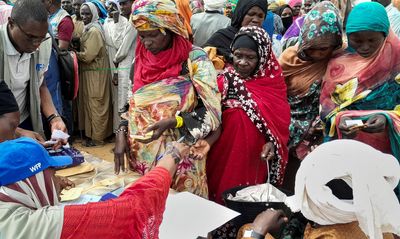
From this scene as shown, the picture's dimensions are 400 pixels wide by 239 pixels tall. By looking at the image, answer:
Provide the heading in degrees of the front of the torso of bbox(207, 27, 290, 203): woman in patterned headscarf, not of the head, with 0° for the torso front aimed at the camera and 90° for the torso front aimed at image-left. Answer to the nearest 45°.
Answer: approximately 45°

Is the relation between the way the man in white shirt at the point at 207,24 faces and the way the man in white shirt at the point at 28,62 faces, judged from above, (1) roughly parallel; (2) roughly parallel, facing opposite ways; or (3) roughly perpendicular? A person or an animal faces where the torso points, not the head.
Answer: roughly perpendicular

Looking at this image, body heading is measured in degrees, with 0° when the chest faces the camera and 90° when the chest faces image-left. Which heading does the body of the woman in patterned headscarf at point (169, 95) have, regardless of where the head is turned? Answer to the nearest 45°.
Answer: approximately 45°

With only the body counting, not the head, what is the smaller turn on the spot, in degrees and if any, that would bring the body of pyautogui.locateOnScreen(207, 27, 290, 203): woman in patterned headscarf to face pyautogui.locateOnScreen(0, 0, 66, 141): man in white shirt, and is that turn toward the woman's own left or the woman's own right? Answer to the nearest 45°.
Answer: approximately 45° to the woman's own right

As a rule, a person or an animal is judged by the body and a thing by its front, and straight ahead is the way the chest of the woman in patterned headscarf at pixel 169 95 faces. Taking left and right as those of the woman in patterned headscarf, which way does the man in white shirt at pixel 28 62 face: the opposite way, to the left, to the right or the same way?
to the left

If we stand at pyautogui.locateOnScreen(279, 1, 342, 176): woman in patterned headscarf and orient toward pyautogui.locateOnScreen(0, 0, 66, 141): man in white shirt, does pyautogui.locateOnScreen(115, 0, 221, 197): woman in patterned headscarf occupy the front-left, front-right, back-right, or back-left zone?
front-left

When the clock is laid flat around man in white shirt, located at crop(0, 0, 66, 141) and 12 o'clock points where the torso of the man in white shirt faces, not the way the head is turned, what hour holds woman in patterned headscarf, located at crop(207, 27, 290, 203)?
The woman in patterned headscarf is roughly at 11 o'clock from the man in white shirt.

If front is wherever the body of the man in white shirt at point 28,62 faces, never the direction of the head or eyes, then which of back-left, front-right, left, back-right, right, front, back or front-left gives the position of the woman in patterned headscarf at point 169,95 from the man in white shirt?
front

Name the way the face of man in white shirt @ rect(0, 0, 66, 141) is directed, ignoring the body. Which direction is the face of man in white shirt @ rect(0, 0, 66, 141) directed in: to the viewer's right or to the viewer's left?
to the viewer's right

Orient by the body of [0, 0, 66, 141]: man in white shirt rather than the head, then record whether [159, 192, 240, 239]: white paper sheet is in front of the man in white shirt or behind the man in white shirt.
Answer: in front

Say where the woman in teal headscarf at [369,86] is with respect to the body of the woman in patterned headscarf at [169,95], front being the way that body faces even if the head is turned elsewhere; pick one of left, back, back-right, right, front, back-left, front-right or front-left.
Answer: back-left

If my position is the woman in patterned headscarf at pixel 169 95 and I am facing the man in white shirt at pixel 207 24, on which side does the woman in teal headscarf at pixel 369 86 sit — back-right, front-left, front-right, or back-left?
front-right

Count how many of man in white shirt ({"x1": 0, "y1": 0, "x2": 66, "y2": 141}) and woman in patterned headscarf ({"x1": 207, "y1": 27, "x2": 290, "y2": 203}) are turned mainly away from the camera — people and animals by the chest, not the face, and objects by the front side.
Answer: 0
